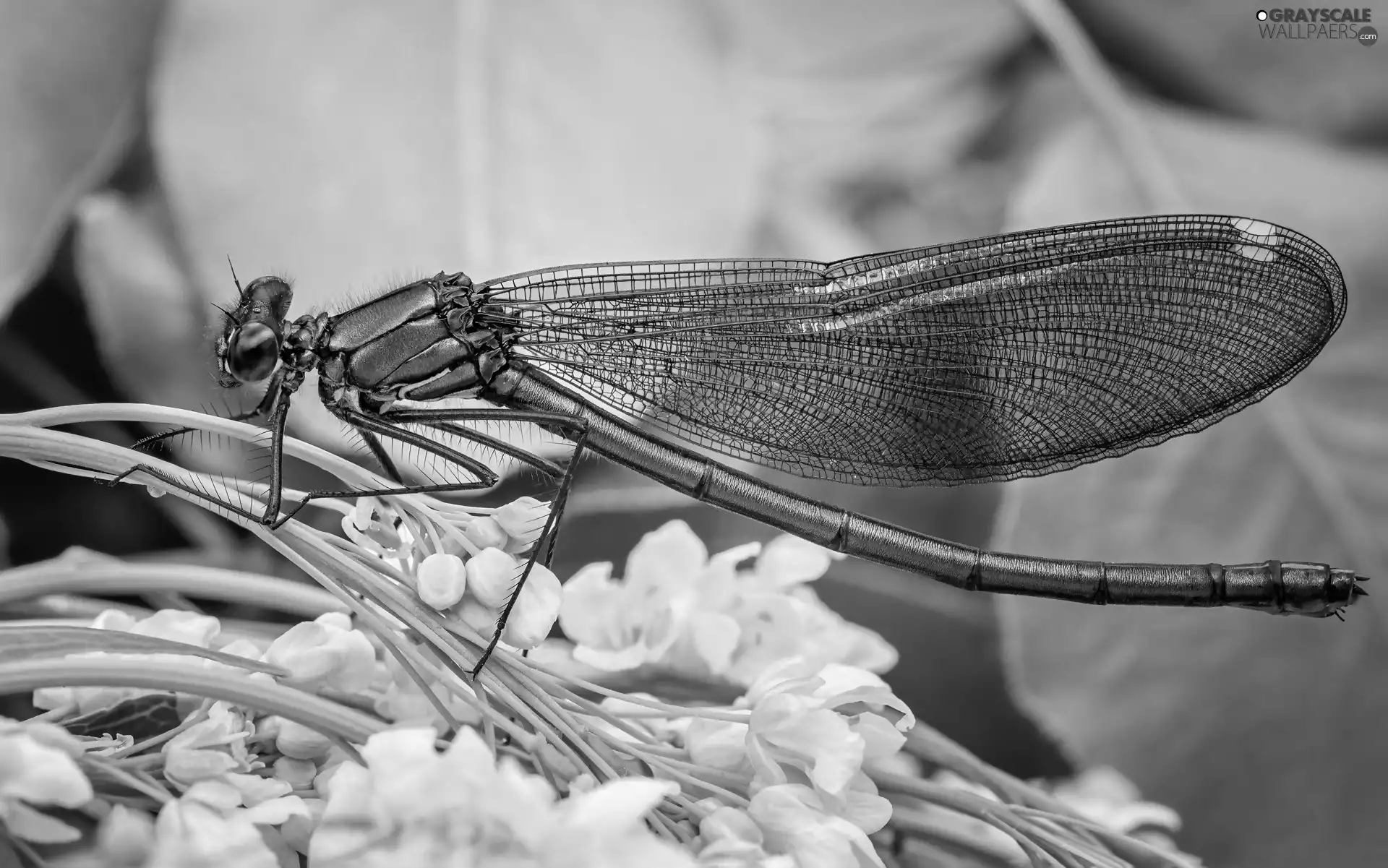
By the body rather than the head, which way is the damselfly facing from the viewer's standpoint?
to the viewer's left
